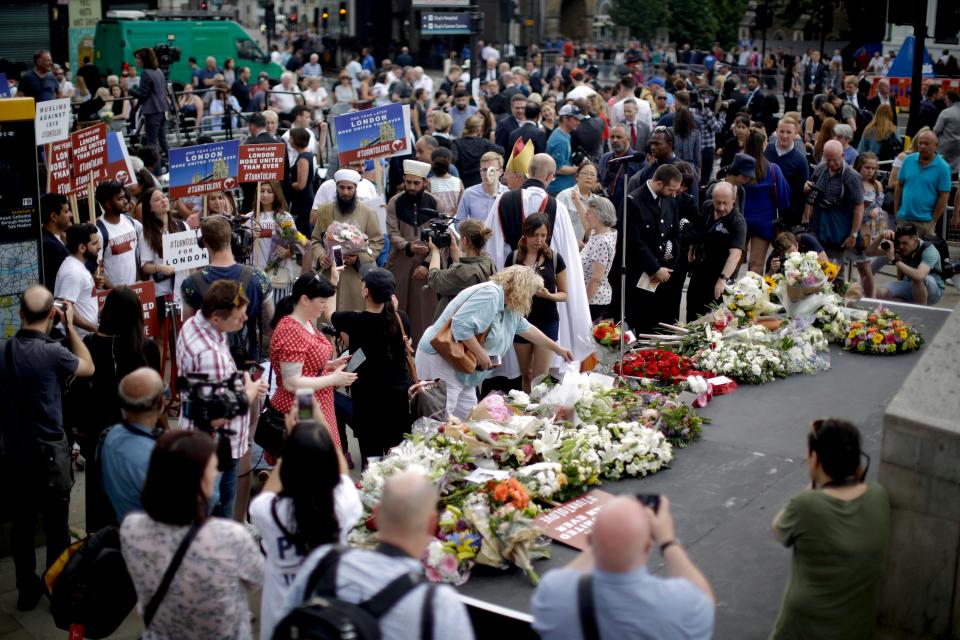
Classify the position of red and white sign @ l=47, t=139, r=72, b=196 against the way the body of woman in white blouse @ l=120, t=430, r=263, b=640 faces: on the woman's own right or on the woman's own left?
on the woman's own left

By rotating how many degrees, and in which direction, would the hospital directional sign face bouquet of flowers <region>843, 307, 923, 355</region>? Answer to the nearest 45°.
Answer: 0° — it already faces it

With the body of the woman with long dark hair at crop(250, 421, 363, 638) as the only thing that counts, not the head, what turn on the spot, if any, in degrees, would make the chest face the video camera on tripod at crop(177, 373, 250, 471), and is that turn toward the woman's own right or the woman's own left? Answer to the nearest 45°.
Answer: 0° — they already face it

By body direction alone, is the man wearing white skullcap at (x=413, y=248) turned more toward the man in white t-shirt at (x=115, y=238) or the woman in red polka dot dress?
the woman in red polka dot dress

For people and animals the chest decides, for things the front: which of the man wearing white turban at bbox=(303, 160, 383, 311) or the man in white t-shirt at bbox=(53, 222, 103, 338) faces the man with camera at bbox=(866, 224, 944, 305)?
the man in white t-shirt

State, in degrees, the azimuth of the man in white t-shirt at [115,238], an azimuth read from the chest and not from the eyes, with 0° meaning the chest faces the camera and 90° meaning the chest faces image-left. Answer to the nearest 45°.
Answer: approximately 315°

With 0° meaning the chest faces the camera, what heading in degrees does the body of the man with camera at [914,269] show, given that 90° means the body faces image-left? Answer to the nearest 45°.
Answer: approximately 45°

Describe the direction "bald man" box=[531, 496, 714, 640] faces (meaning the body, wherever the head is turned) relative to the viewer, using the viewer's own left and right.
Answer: facing away from the viewer

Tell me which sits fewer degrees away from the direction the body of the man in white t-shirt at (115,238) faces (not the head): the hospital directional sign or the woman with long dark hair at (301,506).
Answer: the woman with long dark hair

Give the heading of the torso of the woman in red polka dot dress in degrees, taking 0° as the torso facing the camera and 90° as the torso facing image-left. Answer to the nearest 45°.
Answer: approximately 270°

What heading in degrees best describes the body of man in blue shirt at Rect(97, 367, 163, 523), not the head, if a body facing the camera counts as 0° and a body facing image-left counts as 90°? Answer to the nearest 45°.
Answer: approximately 225°

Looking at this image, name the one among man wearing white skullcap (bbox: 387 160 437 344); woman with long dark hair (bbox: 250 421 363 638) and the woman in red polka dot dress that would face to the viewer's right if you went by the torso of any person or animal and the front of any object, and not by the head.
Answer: the woman in red polka dot dress

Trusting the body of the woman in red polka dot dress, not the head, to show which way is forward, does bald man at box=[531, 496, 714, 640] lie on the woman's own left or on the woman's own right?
on the woman's own right

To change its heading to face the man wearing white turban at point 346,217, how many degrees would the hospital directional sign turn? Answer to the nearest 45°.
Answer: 0° — it already faces them
